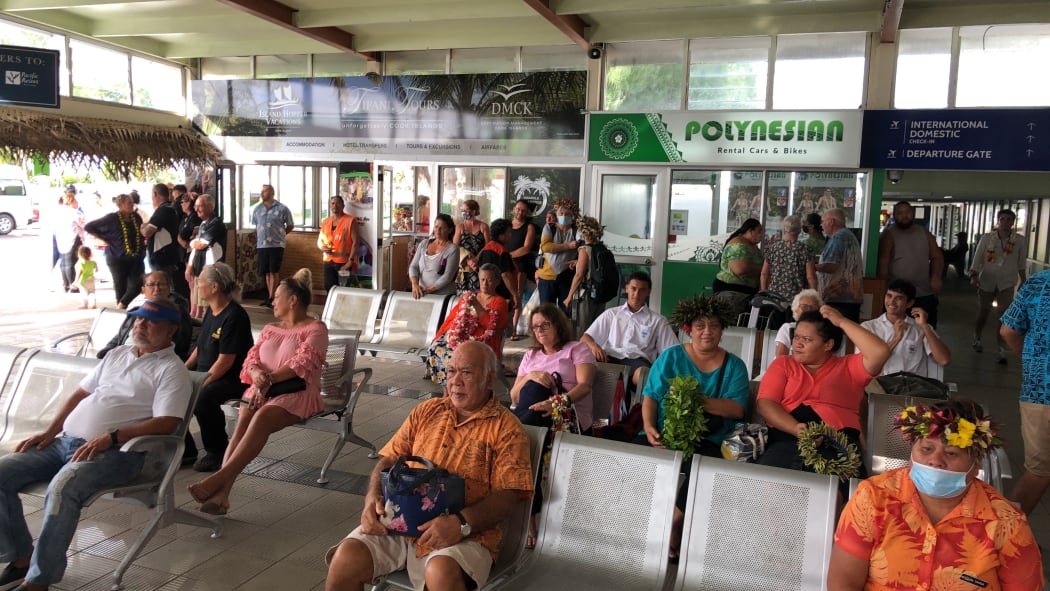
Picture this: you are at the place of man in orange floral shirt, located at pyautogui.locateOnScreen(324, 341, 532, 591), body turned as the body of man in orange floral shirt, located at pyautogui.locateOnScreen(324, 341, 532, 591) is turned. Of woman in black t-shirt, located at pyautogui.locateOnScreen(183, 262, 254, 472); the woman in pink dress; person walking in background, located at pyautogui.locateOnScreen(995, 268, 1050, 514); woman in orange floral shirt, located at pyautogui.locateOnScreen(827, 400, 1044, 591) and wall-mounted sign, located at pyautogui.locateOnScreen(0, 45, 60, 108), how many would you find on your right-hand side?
3

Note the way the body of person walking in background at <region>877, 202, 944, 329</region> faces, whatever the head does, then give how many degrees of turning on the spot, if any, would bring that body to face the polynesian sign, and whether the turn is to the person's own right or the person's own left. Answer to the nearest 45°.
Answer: approximately 90° to the person's own right

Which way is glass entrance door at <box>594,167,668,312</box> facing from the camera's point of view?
toward the camera

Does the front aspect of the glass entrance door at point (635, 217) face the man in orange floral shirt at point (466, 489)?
yes

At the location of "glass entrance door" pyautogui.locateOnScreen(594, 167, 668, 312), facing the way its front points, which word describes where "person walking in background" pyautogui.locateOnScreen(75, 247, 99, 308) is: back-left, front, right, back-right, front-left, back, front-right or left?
right

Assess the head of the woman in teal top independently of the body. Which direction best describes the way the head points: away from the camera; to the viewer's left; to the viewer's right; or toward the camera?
toward the camera

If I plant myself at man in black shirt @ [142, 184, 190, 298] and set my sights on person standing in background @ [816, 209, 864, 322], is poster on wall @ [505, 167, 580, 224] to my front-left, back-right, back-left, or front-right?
front-left

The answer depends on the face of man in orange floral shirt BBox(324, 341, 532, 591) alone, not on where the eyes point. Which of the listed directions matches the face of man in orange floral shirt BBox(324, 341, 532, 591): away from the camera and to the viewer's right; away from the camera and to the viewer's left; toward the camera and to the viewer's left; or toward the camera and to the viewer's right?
toward the camera and to the viewer's left

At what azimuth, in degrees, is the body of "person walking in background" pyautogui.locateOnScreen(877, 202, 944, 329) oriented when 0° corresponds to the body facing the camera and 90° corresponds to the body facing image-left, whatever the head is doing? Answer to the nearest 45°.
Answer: approximately 0°

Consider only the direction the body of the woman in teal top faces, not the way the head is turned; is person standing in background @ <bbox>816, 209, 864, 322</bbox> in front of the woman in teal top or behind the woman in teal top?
behind

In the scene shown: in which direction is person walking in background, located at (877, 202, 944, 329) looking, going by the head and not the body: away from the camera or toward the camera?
toward the camera

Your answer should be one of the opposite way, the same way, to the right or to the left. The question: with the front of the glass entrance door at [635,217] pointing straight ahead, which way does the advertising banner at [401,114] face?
the same way

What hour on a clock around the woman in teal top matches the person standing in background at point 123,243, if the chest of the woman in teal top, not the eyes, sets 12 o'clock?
The person standing in background is roughly at 4 o'clock from the woman in teal top.

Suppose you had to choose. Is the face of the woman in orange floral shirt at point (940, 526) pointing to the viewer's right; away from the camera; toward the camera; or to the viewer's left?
toward the camera
